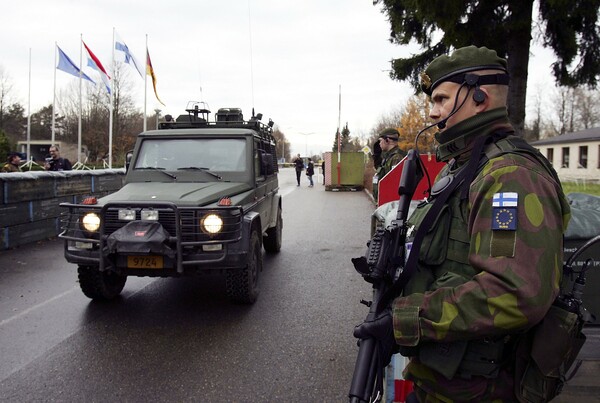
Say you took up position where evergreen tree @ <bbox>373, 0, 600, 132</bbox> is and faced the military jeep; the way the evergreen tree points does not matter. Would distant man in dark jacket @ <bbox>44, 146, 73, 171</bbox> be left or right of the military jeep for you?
right

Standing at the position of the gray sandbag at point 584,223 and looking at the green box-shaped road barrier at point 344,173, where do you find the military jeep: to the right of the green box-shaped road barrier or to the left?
left

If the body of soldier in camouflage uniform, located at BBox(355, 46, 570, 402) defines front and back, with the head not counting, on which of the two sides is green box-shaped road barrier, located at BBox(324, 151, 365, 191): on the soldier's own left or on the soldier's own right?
on the soldier's own right

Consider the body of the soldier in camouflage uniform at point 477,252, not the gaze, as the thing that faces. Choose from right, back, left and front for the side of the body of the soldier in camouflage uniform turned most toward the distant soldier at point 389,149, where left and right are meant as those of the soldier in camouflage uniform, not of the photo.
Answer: right

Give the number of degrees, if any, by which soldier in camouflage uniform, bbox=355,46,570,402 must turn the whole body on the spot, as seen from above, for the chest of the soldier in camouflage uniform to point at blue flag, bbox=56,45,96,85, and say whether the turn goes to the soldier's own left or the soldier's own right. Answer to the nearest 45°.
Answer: approximately 45° to the soldier's own right

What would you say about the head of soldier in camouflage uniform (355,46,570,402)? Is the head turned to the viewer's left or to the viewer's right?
to the viewer's left

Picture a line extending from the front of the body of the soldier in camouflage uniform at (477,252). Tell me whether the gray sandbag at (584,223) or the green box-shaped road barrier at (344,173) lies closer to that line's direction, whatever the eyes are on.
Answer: the green box-shaped road barrier

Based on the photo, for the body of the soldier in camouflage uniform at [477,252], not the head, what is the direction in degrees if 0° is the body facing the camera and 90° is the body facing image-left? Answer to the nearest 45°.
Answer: approximately 90°

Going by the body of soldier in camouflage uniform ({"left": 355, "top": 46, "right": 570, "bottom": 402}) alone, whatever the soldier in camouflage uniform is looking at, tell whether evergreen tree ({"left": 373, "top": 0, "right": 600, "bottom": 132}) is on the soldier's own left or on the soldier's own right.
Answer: on the soldier's own right

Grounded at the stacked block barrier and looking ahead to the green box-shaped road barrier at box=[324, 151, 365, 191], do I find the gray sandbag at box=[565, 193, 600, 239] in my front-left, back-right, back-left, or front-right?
back-right

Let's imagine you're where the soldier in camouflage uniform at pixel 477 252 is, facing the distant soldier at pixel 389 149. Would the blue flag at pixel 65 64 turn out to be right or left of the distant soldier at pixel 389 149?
left
